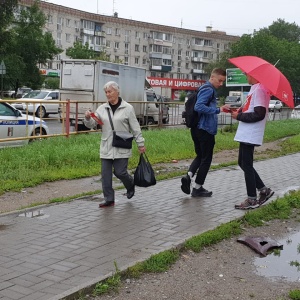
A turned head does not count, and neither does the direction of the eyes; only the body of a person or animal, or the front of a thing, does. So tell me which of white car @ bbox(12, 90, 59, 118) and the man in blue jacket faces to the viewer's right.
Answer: the man in blue jacket

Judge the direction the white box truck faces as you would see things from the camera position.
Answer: facing away from the viewer and to the right of the viewer

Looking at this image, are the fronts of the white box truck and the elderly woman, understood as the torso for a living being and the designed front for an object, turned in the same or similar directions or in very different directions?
very different directions

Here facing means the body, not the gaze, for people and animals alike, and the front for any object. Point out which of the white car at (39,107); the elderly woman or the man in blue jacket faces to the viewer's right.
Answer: the man in blue jacket

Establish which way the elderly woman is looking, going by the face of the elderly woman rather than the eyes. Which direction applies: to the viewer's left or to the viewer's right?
to the viewer's left

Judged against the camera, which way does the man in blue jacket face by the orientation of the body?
to the viewer's right

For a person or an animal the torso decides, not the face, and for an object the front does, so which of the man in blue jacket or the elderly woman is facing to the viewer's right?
the man in blue jacket

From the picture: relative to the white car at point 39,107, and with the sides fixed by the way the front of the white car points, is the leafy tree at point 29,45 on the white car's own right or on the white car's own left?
on the white car's own right
